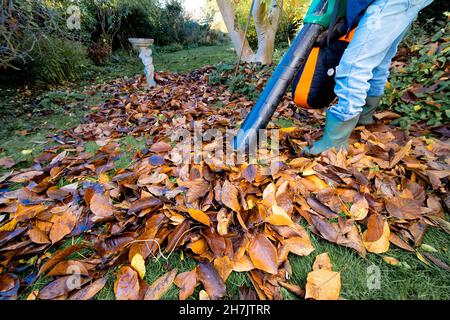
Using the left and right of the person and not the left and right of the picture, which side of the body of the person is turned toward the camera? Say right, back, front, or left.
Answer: left

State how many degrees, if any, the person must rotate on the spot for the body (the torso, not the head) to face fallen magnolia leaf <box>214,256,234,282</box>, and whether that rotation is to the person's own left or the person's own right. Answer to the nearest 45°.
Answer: approximately 90° to the person's own left

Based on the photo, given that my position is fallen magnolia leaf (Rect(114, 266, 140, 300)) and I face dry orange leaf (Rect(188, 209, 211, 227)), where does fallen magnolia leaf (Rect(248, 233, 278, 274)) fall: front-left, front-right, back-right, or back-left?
front-right

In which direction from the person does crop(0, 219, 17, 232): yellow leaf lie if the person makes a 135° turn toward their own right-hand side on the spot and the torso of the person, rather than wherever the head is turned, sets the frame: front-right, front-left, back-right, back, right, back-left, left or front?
back

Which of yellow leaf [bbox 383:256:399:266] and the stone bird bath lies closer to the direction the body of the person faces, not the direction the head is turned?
the stone bird bath

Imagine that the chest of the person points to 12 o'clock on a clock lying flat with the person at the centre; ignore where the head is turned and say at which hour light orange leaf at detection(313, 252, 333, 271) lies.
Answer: The light orange leaf is roughly at 9 o'clock from the person.

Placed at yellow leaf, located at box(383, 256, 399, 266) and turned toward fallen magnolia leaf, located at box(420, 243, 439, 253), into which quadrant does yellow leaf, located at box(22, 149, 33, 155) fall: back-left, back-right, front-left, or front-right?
back-left

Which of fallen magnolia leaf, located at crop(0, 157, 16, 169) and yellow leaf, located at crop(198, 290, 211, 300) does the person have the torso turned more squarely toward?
the fallen magnolia leaf

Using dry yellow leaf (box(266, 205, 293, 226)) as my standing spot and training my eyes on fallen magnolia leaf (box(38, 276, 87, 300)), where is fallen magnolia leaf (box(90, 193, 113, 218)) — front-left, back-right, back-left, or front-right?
front-right

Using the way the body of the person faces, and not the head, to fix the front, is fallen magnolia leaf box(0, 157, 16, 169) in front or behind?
in front

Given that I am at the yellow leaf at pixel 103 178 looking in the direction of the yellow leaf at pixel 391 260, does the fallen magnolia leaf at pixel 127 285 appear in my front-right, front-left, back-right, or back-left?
front-right

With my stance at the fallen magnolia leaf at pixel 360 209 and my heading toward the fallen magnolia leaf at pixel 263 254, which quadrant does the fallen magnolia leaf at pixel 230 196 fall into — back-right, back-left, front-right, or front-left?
front-right

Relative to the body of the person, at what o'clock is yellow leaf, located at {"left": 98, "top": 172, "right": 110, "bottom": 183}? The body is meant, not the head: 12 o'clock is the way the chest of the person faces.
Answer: The yellow leaf is roughly at 11 o'clock from the person.
